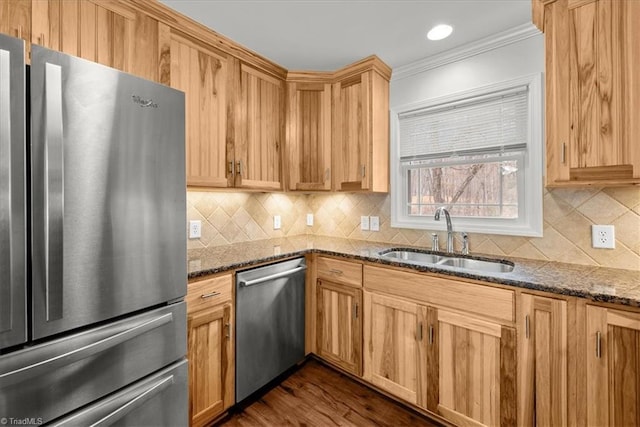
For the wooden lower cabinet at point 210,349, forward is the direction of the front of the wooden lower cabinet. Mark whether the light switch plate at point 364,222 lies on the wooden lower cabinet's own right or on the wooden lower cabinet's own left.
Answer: on the wooden lower cabinet's own left

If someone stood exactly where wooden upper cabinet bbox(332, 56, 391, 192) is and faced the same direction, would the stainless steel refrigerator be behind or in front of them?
in front

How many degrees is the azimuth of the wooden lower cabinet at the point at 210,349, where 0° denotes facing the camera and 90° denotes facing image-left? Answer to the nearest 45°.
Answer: approximately 315°

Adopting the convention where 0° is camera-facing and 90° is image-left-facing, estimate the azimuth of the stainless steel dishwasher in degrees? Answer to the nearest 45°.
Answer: approximately 315°

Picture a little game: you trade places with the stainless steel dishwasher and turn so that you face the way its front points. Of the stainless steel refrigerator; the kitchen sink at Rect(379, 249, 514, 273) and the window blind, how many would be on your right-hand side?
1

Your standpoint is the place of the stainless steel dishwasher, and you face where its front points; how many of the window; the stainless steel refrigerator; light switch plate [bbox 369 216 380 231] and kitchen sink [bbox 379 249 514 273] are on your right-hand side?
1

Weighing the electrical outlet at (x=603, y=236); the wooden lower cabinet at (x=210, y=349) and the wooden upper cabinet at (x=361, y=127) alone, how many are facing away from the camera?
0

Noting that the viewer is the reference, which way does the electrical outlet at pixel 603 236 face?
facing the viewer

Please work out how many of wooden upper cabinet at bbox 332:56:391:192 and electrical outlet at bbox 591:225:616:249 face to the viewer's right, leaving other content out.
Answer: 0

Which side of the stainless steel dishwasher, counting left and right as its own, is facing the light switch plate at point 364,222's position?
left

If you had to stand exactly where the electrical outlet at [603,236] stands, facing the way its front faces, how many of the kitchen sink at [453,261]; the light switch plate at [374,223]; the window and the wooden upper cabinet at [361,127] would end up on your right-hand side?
4

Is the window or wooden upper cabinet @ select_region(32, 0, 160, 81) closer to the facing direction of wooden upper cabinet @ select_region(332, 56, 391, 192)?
the wooden upper cabinet
